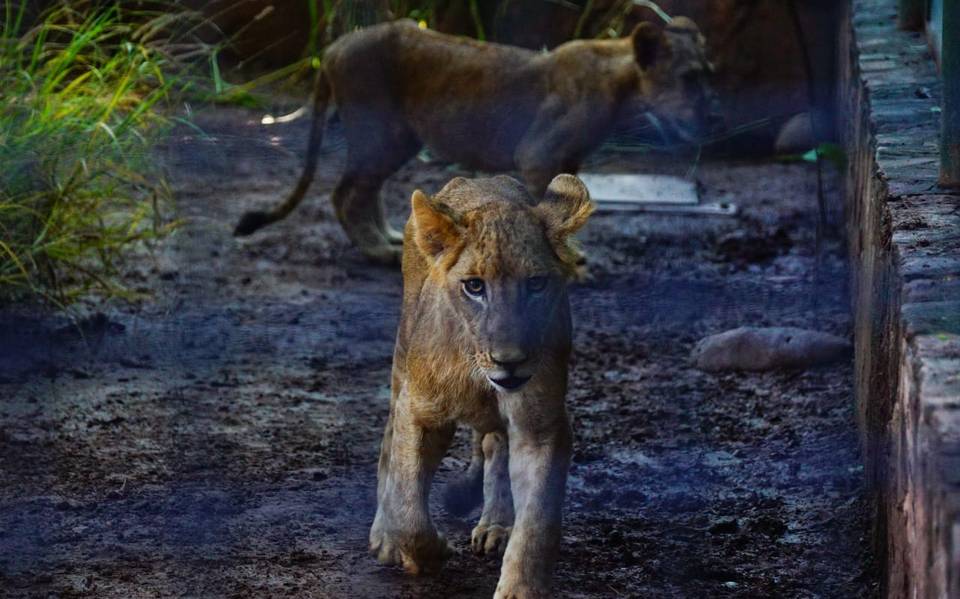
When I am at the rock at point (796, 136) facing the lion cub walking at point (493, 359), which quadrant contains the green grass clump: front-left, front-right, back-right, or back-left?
front-right

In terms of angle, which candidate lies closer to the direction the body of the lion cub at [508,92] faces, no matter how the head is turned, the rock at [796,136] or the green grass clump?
the rock

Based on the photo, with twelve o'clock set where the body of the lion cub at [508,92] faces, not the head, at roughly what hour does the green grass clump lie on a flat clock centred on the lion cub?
The green grass clump is roughly at 5 o'clock from the lion cub.

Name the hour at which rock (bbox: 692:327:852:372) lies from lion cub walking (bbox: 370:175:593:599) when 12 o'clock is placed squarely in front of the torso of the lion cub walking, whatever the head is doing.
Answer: The rock is roughly at 7 o'clock from the lion cub walking.

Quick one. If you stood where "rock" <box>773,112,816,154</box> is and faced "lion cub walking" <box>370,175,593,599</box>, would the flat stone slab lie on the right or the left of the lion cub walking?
right

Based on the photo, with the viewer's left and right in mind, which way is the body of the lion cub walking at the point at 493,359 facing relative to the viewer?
facing the viewer

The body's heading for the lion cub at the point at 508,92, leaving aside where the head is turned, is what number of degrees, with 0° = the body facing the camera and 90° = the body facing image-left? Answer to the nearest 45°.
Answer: approximately 270°

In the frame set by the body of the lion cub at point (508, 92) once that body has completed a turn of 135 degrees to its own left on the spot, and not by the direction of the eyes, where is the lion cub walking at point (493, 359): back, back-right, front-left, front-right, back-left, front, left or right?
back-left

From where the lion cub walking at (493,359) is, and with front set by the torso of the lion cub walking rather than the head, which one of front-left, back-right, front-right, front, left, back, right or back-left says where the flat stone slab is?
back

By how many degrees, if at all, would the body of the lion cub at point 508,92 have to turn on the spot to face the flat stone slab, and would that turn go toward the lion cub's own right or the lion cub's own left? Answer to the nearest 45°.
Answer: approximately 45° to the lion cub's own left

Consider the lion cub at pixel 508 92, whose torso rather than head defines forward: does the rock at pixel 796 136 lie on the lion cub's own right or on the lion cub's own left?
on the lion cub's own left

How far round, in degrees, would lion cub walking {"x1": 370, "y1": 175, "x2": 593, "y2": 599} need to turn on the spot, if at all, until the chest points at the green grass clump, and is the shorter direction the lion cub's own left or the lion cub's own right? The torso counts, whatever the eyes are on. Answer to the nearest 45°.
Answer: approximately 135° to the lion cub's own right

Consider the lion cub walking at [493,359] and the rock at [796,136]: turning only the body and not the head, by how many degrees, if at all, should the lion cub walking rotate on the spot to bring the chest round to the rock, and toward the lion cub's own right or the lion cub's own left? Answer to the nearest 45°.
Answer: approximately 180°
